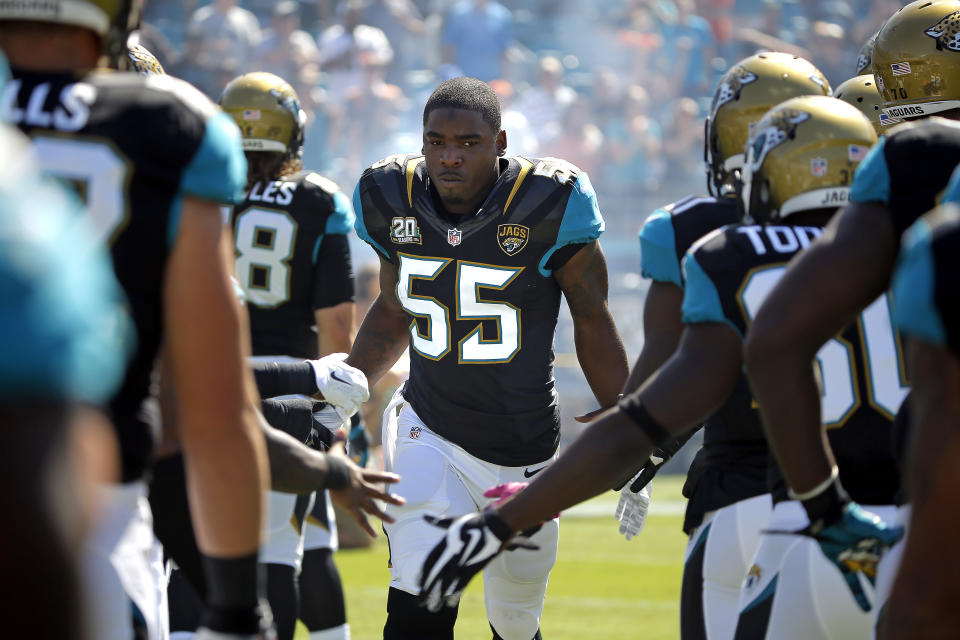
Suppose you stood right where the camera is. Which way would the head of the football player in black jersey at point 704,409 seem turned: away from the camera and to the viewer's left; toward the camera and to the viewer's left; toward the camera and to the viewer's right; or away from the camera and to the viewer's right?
away from the camera and to the viewer's left

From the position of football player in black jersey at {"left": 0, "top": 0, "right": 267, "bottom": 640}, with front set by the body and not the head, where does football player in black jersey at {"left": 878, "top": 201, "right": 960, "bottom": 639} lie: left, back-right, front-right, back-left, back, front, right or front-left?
right

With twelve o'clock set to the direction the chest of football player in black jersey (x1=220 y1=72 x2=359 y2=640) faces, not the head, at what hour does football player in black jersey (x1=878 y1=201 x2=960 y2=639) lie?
football player in black jersey (x1=878 y1=201 x2=960 y2=639) is roughly at 4 o'clock from football player in black jersey (x1=220 y1=72 x2=359 y2=640).

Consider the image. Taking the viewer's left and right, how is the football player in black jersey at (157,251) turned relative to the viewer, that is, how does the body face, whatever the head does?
facing away from the viewer and to the right of the viewer

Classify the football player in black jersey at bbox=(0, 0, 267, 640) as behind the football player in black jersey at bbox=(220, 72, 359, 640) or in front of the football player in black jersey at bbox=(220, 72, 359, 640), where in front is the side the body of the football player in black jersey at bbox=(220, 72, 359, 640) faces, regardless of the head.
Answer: behind

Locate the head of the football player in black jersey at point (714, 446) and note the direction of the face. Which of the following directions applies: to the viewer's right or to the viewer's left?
to the viewer's left

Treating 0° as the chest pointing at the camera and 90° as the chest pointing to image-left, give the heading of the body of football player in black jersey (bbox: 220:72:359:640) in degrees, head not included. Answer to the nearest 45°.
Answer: approximately 225°

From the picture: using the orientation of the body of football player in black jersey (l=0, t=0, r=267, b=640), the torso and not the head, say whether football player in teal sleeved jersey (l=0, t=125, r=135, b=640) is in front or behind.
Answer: behind

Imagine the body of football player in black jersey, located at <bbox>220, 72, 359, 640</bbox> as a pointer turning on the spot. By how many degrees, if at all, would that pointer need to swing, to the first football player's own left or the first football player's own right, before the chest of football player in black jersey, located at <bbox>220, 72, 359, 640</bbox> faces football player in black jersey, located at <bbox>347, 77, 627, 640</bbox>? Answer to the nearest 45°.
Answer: approximately 90° to the first football player's own right

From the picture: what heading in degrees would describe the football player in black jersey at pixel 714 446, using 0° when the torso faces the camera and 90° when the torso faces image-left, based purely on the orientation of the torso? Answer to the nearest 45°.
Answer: approximately 135°
